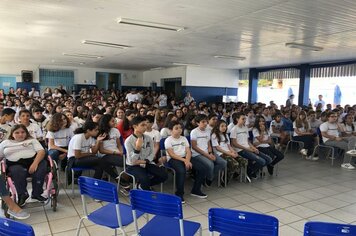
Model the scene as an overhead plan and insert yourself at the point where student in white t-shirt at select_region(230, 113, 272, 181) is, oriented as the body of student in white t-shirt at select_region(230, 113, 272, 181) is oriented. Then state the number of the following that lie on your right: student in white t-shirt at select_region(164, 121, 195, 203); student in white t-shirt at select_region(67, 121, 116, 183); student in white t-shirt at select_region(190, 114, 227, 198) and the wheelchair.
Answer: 4

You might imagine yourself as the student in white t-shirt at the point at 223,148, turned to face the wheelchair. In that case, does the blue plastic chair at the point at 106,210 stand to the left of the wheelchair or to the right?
left
